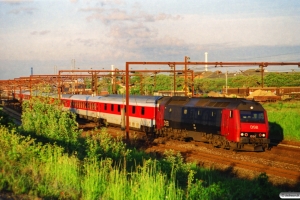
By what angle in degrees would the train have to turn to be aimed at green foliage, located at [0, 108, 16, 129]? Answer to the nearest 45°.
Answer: approximately 135° to its right

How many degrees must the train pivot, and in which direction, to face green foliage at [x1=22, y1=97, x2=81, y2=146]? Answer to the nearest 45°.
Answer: approximately 90° to its right

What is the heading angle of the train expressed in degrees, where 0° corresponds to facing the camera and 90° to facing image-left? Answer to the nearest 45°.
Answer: approximately 315°
